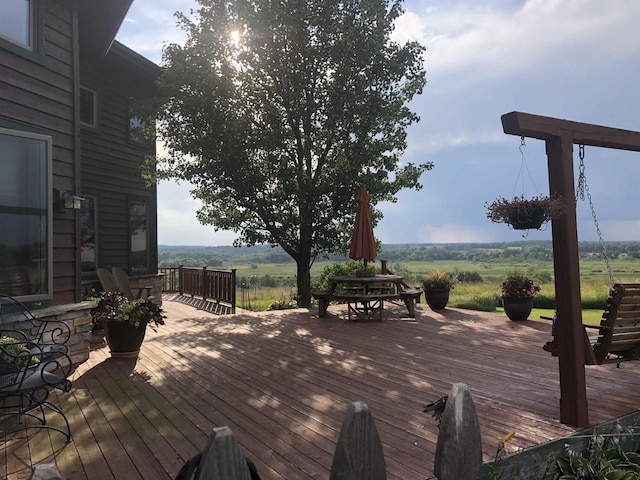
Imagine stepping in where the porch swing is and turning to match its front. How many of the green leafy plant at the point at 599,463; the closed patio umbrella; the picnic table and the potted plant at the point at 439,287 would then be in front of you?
3

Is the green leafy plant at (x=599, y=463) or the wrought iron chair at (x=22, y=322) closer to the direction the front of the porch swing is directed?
the wrought iron chair

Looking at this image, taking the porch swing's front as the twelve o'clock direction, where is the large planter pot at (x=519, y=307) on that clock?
The large planter pot is roughly at 1 o'clock from the porch swing.

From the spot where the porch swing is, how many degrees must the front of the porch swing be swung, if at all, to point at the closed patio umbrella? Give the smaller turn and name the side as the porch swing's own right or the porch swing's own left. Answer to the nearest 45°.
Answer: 0° — it already faces it

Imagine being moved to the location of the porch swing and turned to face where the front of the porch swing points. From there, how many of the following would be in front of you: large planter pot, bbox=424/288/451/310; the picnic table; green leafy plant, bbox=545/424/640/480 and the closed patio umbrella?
3

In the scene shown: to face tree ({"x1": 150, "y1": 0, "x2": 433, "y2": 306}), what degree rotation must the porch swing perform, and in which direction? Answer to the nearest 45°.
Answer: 0° — it already faces it

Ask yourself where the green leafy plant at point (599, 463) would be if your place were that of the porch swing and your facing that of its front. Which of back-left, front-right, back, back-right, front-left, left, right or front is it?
back-left

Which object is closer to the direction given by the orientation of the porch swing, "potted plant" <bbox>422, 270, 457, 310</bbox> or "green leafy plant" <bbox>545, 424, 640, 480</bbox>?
the potted plant

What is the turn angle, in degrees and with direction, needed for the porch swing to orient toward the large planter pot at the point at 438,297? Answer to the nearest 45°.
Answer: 0° — it already faces it

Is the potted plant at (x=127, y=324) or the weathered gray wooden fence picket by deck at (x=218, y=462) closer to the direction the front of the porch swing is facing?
the potted plant

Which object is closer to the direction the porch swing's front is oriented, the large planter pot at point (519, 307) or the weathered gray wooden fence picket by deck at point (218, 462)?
the large planter pot

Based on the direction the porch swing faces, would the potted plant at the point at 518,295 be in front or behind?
in front

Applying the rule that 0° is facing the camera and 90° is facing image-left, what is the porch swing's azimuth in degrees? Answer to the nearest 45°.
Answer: approximately 135°

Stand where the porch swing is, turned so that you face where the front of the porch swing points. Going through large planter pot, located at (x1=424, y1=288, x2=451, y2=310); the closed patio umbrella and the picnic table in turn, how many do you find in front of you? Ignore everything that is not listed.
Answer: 3
